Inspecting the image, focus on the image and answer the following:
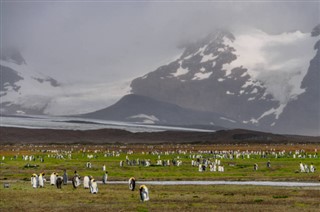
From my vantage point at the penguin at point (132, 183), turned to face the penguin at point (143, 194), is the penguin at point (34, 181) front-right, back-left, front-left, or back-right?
back-right

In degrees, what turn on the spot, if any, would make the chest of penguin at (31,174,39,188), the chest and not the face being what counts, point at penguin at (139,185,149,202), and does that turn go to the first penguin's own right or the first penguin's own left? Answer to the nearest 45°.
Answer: approximately 45° to the first penguin's own left

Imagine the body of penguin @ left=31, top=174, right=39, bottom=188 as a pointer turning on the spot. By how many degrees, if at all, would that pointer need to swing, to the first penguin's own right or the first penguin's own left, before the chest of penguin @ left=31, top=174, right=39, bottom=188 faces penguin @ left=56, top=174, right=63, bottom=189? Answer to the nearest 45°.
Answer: approximately 90° to the first penguin's own left

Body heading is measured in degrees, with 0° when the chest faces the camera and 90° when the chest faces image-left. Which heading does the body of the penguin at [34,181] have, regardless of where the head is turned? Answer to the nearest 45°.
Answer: approximately 0°

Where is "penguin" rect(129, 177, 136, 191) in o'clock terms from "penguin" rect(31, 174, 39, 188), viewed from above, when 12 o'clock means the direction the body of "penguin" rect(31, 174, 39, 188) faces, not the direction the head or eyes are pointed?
"penguin" rect(129, 177, 136, 191) is roughly at 10 o'clock from "penguin" rect(31, 174, 39, 188).
